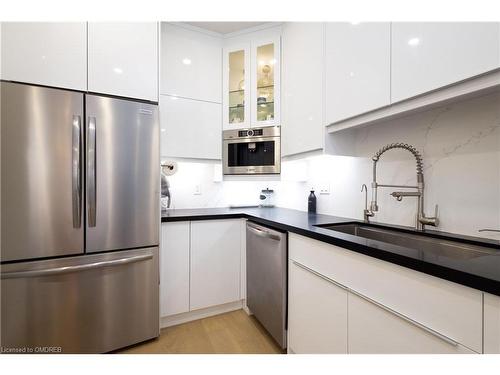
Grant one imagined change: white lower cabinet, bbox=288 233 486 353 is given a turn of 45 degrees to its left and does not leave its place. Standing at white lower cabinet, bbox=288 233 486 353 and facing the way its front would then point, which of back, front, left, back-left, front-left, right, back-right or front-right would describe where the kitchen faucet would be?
back

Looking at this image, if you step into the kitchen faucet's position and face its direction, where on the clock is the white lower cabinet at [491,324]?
The white lower cabinet is roughly at 10 o'clock from the kitchen faucet.

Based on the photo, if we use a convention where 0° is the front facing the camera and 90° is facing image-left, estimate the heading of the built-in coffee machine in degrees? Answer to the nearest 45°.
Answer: approximately 0°

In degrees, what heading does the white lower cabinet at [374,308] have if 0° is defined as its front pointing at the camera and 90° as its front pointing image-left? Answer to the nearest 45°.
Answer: approximately 45°

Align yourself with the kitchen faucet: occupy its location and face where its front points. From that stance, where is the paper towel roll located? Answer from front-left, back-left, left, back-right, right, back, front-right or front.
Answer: front-right

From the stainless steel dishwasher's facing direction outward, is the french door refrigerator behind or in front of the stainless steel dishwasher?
in front

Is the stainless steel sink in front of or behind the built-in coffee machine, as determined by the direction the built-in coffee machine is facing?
in front

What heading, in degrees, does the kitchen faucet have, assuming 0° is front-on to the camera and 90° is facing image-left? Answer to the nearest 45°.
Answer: approximately 45°

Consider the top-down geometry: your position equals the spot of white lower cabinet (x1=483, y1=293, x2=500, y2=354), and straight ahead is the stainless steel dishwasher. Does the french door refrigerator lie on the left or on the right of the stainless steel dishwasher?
left

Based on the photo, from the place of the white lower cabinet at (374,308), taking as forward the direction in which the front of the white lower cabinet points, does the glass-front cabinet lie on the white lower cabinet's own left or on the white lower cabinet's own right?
on the white lower cabinet's own right

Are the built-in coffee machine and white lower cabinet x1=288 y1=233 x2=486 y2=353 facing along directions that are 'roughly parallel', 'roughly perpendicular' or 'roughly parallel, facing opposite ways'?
roughly perpendicular
